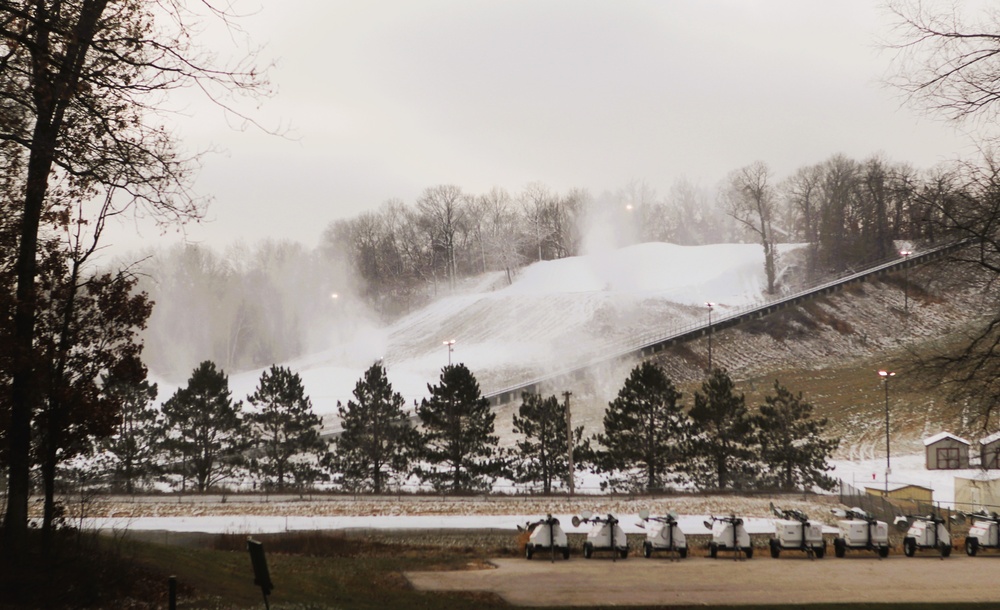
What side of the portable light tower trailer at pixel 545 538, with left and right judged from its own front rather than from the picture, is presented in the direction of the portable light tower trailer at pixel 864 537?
left

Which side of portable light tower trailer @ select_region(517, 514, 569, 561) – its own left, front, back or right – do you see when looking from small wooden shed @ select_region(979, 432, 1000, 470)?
left

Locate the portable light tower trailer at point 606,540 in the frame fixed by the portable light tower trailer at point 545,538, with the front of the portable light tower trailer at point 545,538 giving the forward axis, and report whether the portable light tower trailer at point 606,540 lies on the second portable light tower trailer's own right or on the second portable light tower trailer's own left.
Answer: on the second portable light tower trailer's own left

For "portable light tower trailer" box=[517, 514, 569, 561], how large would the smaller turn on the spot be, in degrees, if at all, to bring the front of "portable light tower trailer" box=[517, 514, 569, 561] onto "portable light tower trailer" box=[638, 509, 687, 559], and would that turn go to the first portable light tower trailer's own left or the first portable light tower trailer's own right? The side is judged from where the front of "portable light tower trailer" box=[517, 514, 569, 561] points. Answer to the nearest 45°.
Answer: approximately 90° to the first portable light tower trailer's own left

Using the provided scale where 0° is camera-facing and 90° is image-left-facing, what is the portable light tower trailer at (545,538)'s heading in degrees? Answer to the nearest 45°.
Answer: approximately 0°

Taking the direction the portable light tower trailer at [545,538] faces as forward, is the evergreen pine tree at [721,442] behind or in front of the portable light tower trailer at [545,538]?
behind

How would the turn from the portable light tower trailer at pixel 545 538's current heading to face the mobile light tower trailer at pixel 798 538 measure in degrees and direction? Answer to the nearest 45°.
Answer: approximately 90° to its left

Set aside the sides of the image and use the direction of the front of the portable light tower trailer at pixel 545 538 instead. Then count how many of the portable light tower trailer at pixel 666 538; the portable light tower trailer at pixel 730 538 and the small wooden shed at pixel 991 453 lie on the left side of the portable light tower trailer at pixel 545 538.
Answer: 3

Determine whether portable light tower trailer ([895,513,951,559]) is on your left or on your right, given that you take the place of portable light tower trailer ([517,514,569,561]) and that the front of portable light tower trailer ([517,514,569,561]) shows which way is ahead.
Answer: on your left

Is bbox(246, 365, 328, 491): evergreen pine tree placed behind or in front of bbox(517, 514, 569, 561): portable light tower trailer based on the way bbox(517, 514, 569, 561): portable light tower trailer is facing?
behind

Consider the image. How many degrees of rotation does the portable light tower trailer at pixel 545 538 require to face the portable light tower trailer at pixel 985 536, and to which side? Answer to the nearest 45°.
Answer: approximately 90° to its left

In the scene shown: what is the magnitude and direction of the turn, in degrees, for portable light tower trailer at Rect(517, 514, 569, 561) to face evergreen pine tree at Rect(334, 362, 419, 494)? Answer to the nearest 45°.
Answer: approximately 180°
